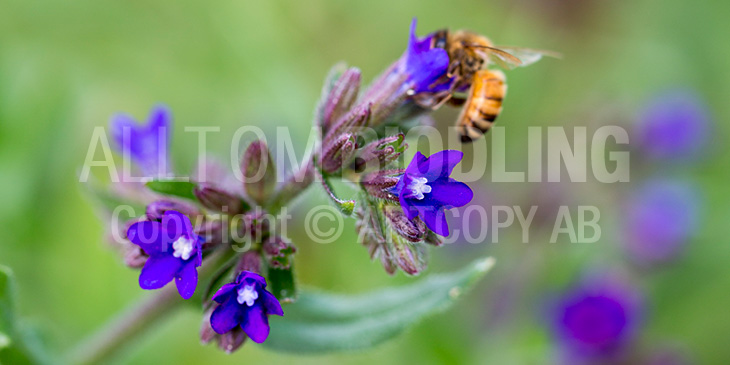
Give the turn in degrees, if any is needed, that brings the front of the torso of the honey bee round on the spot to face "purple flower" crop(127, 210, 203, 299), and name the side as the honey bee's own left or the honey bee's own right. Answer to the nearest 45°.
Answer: approximately 45° to the honey bee's own left

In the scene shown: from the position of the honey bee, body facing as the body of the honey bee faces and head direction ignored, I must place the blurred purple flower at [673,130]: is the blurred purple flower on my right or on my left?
on my right

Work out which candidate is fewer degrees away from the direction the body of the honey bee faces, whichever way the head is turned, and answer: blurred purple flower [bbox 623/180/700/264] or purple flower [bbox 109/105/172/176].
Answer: the purple flower

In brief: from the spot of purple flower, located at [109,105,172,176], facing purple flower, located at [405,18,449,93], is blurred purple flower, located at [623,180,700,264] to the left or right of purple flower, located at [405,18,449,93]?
left

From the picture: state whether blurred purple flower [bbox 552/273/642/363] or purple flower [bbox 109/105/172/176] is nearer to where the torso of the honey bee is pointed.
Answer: the purple flower

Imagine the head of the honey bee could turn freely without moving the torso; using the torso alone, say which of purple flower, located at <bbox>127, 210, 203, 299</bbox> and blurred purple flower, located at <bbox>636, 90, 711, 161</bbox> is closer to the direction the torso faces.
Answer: the purple flower

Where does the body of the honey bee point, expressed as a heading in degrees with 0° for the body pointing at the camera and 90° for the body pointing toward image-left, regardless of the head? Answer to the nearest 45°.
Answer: approximately 90°

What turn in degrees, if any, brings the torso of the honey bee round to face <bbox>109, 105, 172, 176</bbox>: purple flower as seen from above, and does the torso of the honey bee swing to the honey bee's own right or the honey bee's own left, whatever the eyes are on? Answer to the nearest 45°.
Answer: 0° — it already faces it
